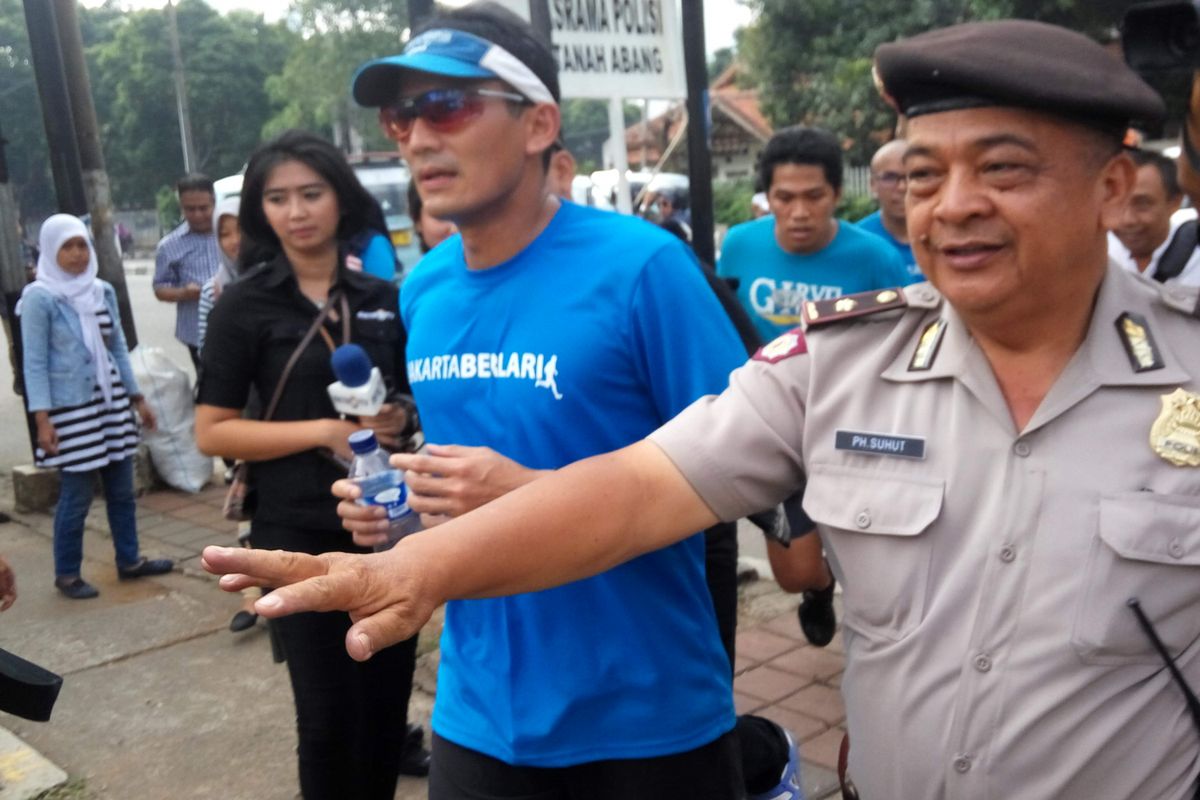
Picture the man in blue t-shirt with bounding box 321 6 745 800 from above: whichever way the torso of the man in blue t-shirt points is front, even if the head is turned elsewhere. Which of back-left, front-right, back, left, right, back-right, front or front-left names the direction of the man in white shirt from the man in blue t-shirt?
back

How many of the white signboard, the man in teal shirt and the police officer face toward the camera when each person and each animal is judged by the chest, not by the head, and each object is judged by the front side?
3

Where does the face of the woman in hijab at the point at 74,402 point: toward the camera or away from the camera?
toward the camera

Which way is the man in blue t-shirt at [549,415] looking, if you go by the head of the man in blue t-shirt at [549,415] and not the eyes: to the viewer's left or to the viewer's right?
to the viewer's left

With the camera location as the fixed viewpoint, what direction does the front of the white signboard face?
facing the viewer

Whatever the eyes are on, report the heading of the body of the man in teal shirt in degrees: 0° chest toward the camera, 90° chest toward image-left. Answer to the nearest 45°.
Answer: approximately 0°

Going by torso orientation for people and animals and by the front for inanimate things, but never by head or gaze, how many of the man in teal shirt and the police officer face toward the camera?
2

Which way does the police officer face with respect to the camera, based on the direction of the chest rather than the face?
toward the camera

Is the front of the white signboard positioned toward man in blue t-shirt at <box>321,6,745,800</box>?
yes

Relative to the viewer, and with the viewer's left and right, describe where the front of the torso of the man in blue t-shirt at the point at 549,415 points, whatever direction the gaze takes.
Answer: facing the viewer and to the left of the viewer

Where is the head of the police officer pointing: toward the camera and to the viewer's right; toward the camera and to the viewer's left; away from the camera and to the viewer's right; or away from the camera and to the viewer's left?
toward the camera and to the viewer's left

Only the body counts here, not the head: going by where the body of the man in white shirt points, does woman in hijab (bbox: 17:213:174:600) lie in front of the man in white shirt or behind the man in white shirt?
in front

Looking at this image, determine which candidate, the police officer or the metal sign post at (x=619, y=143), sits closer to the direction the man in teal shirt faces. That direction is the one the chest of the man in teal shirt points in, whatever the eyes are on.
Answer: the police officer

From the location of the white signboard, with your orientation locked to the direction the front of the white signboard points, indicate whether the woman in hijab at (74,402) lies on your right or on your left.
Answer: on your right

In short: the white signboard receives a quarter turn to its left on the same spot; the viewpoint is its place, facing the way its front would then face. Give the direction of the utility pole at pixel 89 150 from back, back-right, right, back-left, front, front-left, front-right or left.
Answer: back-left

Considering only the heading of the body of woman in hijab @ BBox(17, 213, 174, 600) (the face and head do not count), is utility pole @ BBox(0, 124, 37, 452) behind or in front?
behind

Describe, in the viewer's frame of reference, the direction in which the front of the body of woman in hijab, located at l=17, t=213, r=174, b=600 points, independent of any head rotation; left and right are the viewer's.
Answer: facing the viewer and to the right of the viewer
